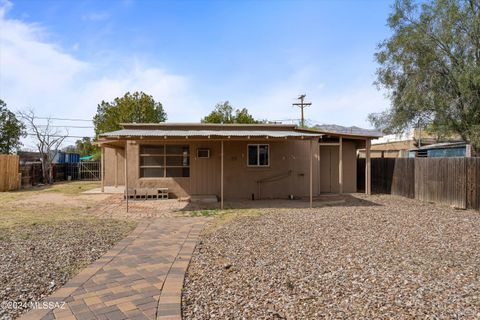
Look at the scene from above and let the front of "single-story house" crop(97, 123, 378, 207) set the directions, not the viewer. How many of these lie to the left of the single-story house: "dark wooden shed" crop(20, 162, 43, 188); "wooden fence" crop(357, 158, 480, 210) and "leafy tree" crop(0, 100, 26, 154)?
1

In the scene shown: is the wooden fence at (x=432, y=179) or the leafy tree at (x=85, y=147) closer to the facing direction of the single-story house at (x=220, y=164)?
the wooden fence

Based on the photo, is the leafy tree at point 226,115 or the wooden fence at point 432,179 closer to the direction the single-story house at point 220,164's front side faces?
the wooden fence

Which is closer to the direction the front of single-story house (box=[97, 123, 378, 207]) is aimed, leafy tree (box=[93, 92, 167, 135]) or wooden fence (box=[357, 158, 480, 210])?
the wooden fence

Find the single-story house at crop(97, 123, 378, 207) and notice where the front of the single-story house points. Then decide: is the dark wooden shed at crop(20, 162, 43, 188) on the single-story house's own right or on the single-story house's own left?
on the single-story house's own right

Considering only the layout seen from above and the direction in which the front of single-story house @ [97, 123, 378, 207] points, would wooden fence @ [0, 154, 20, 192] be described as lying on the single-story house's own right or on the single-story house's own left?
on the single-story house's own right

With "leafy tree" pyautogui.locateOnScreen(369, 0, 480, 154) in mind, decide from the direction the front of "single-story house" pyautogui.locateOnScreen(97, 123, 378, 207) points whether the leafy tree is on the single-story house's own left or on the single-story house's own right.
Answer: on the single-story house's own left

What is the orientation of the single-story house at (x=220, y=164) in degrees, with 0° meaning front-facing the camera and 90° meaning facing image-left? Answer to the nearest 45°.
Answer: approximately 0°

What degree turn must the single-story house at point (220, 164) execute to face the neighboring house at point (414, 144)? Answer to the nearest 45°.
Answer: approximately 135° to its left

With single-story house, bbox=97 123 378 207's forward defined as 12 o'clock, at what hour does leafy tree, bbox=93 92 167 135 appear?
The leafy tree is roughly at 5 o'clock from the single-story house.

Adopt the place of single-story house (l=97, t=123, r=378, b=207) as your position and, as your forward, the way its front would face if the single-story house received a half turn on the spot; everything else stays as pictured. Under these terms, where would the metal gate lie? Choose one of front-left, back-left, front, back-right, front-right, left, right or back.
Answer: front-left

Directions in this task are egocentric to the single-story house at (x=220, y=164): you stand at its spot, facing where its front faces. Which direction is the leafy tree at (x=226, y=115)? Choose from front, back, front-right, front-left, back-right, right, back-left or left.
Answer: back

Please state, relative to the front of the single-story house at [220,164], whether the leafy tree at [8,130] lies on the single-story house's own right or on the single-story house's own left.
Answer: on the single-story house's own right

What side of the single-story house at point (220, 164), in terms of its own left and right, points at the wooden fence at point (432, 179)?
left

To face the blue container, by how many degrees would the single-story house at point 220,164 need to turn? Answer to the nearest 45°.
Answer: approximately 135° to its right

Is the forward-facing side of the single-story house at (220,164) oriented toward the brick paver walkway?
yes
